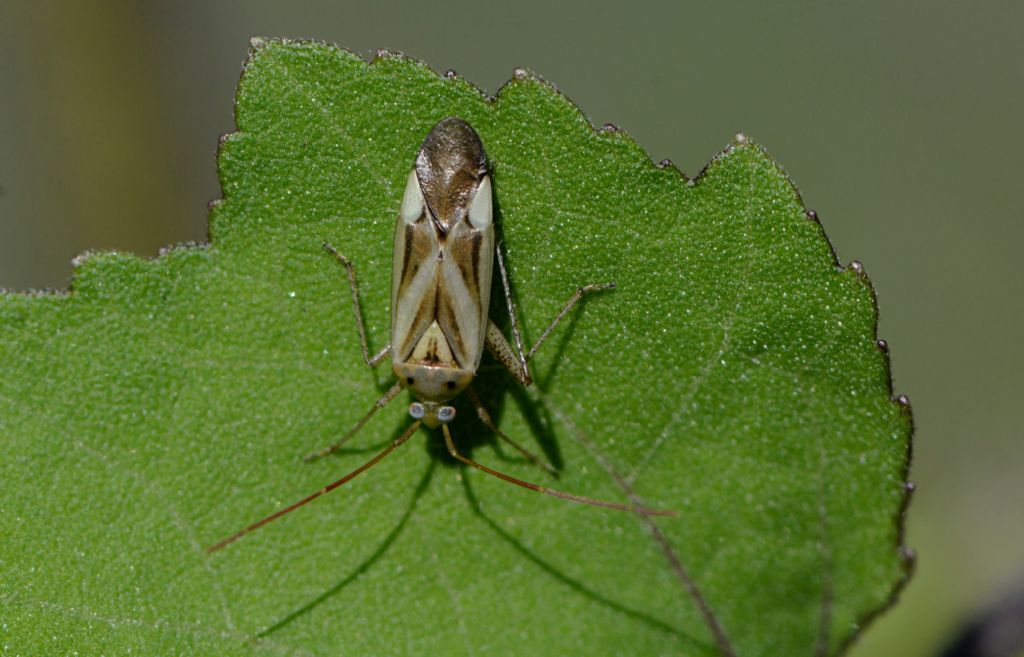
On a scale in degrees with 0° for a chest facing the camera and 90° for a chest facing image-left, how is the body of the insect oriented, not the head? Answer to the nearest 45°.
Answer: approximately 0°
